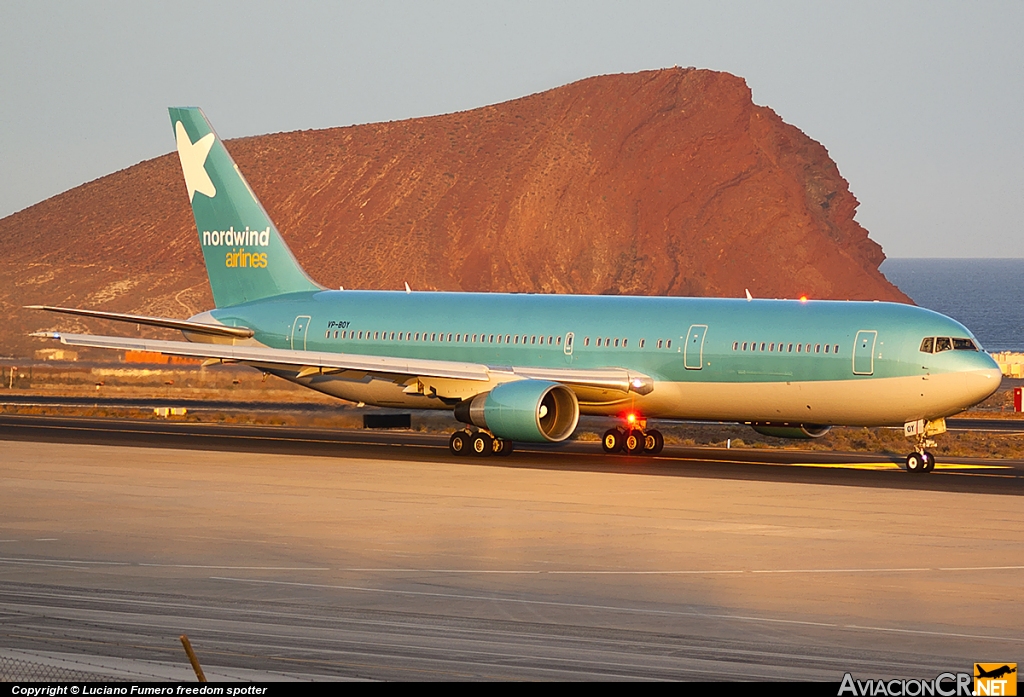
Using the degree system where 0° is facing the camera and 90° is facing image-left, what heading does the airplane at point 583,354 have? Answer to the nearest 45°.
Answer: approximately 315°
